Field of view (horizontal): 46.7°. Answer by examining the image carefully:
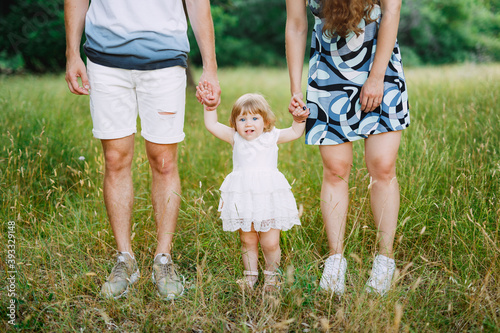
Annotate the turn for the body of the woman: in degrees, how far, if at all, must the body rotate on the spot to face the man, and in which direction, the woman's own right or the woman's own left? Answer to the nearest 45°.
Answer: approximately 90° to the woman's own right

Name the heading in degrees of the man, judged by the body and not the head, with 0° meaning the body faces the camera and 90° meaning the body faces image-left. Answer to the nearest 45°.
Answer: approximately 0°

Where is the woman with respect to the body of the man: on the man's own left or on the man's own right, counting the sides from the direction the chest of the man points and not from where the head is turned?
on the man's own left

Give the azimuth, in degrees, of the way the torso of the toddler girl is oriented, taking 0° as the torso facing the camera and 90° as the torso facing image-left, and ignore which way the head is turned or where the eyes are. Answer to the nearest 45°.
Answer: approximately 0°

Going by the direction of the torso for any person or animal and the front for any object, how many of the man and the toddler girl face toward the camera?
2
